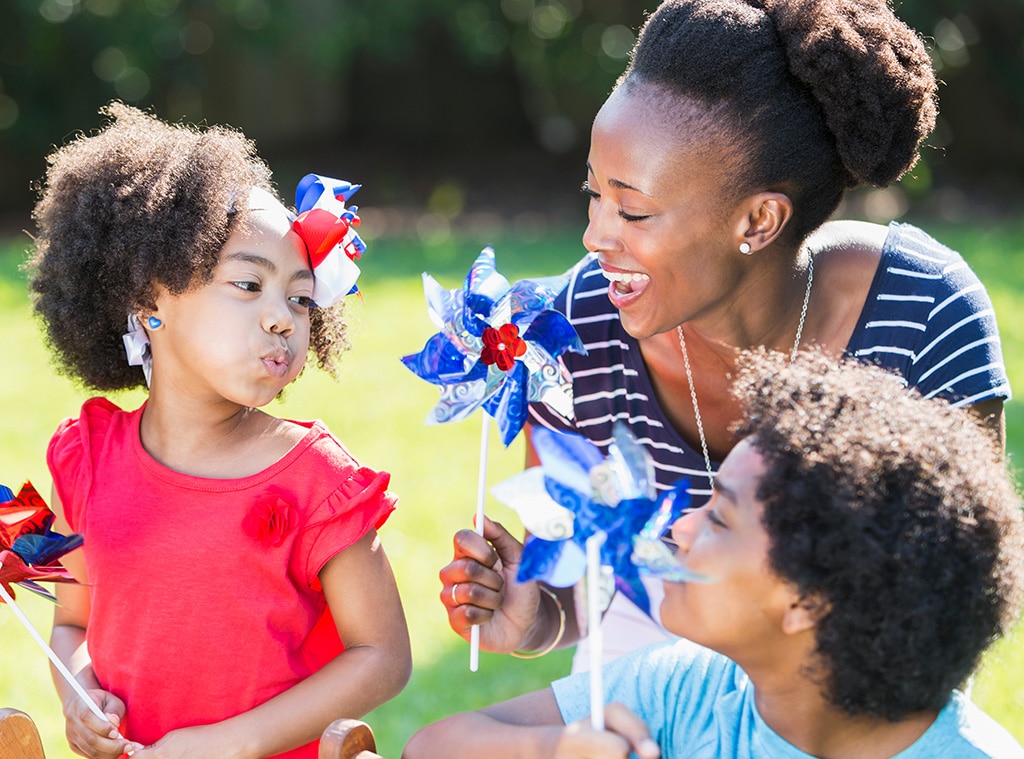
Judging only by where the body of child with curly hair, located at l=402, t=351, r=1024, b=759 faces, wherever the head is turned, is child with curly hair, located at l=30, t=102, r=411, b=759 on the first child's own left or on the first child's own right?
on the first child's own right

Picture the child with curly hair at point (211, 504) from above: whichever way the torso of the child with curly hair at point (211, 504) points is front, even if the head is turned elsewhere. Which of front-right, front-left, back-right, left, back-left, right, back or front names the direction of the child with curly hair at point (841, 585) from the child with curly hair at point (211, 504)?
front-left

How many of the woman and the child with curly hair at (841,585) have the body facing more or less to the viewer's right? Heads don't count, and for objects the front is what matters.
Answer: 0

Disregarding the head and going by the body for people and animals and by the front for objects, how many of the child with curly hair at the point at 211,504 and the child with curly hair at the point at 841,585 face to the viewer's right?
0

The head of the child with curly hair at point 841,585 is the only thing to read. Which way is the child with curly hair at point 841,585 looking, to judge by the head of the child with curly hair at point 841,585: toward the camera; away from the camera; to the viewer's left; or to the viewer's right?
to the viewer's left

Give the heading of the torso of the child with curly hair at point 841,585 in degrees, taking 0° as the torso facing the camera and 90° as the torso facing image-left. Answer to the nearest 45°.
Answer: approximately 45°

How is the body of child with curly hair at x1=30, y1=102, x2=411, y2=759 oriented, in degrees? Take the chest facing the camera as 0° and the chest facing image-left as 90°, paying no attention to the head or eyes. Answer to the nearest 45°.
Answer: approximately 0°

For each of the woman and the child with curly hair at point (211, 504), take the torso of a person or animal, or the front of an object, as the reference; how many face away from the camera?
0

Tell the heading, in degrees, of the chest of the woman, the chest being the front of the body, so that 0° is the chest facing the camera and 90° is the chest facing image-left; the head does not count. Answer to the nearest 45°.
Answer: approximately 45°

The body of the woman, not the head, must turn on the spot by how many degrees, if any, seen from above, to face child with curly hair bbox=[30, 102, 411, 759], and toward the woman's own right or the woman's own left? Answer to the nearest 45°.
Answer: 0° — they already face them

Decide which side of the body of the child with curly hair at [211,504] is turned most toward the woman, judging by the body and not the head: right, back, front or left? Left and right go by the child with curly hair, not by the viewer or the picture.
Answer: left

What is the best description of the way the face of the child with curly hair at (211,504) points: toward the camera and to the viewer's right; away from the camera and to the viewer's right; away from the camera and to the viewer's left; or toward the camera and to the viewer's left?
toward the camera and to the viewer's right
